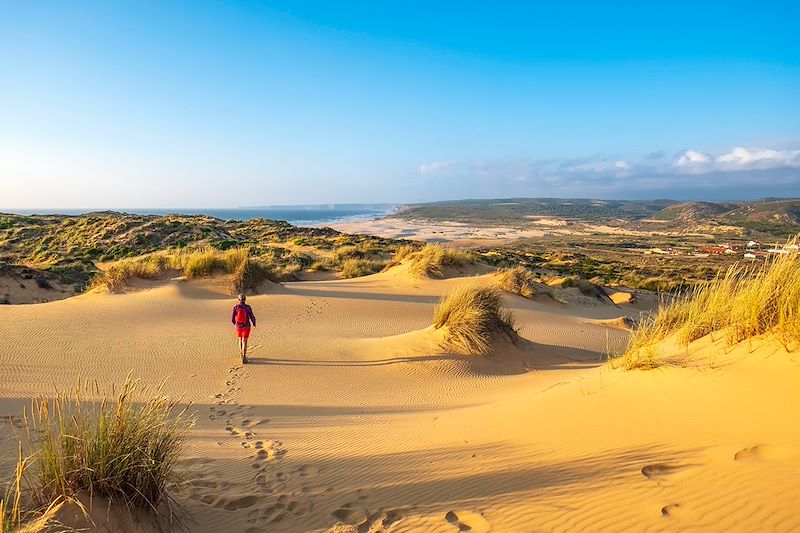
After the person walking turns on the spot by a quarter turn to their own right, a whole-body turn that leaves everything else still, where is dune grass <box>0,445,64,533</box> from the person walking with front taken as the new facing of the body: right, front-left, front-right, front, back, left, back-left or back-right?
right

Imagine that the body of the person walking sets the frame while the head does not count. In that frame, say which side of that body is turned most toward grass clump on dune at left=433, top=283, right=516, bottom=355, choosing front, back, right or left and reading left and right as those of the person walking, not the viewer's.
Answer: right

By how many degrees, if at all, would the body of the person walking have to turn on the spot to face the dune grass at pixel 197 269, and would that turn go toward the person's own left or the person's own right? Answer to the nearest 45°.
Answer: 0° — they already face it

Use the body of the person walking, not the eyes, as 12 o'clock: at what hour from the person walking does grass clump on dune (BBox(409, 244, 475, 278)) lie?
The grass clump on dune is roughly at 1 o'clock from the person walking.

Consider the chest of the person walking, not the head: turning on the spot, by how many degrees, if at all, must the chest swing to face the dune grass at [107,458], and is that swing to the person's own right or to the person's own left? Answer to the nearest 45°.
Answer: approximately 180°

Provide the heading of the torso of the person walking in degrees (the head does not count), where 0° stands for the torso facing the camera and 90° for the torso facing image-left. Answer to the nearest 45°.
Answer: approximately 180°

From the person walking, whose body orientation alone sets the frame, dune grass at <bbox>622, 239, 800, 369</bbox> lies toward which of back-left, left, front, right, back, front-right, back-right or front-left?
back-right

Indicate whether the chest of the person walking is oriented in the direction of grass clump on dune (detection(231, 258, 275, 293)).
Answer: yes
